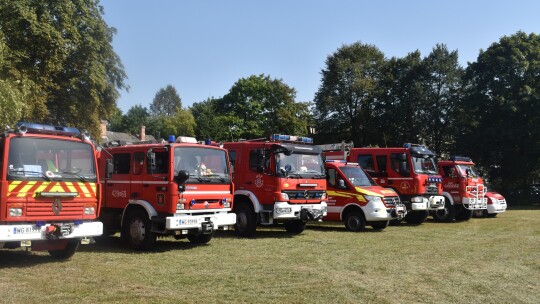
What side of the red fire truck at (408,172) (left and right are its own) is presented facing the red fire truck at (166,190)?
right

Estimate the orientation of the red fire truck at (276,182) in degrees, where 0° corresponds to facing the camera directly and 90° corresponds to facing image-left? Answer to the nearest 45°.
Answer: approximately 315°

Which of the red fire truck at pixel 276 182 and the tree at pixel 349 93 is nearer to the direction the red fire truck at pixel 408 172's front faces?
the red fire truck

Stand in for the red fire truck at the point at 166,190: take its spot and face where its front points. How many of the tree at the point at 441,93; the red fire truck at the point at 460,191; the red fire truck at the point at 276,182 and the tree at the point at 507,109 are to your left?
4

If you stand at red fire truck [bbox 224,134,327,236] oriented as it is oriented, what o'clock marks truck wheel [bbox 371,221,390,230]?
The truck wheel is roughly at 9 o'clock from the red fire truck.

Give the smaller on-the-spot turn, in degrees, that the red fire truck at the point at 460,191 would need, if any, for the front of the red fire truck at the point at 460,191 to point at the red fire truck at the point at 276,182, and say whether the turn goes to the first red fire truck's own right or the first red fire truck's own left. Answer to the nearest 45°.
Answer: approximately 90° to the first red fire truck's own right

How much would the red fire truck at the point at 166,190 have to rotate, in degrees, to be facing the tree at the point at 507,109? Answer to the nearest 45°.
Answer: approximately 90° to its left

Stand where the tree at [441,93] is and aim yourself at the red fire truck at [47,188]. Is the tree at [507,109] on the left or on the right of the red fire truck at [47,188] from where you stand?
left

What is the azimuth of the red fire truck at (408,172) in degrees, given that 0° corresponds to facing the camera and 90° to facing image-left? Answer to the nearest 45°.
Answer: approximately 315°

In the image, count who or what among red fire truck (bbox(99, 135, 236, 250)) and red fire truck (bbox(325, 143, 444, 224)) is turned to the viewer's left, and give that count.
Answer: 0
